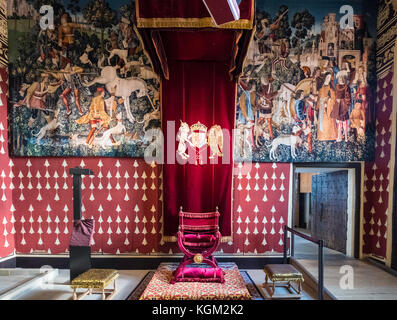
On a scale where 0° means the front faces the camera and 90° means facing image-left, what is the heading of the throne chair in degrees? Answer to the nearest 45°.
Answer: approximately 0°

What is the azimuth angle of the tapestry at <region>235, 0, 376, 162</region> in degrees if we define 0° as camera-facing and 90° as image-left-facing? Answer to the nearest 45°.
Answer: approximately 0°
